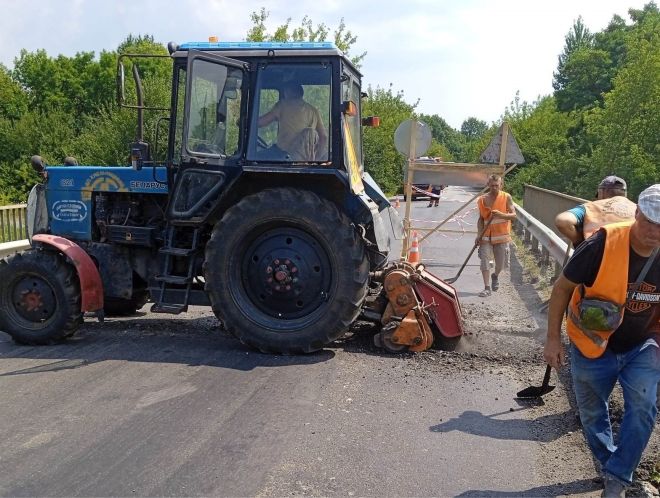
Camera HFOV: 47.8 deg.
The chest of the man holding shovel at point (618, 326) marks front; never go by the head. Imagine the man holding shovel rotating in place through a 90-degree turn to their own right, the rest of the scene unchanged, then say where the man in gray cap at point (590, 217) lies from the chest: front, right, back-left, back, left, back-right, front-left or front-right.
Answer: right

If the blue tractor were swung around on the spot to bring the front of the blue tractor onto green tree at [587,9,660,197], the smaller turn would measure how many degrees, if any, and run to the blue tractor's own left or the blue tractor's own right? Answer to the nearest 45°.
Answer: approximately 135° to the blue tractor's own right

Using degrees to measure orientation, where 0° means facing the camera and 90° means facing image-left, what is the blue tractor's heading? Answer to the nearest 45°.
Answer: approximately 90°

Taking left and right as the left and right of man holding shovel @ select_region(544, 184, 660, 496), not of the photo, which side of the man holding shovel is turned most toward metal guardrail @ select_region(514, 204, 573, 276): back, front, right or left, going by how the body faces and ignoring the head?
back

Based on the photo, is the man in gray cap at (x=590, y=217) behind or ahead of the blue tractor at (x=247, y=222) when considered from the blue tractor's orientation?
behind

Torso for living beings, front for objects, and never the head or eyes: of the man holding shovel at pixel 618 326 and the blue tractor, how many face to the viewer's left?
1

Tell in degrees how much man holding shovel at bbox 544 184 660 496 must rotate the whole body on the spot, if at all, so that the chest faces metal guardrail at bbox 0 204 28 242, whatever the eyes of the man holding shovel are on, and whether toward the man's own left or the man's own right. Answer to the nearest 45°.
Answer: approximately 135° to the man's own right

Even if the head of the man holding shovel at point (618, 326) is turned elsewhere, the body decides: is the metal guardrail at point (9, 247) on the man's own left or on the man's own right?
on the man's own right

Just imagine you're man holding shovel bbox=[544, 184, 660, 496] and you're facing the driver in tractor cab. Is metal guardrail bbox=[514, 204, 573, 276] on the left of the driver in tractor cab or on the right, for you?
right

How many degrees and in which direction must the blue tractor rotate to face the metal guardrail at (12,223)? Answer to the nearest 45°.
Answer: approximately 45° to its right

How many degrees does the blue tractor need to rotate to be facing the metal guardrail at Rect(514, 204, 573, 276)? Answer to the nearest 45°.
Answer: approximately 135° to its right

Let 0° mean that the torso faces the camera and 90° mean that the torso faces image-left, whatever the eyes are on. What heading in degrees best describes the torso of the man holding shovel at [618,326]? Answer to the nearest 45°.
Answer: approximately 0°

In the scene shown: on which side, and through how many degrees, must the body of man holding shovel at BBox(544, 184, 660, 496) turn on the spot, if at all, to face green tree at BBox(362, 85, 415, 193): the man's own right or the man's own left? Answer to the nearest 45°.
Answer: approximately 180°

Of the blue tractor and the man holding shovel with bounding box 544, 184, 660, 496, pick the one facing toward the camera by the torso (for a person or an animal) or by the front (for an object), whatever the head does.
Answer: the man holding shovel

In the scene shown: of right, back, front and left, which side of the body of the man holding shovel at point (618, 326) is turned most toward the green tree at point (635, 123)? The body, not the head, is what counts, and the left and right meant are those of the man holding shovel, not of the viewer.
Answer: back
